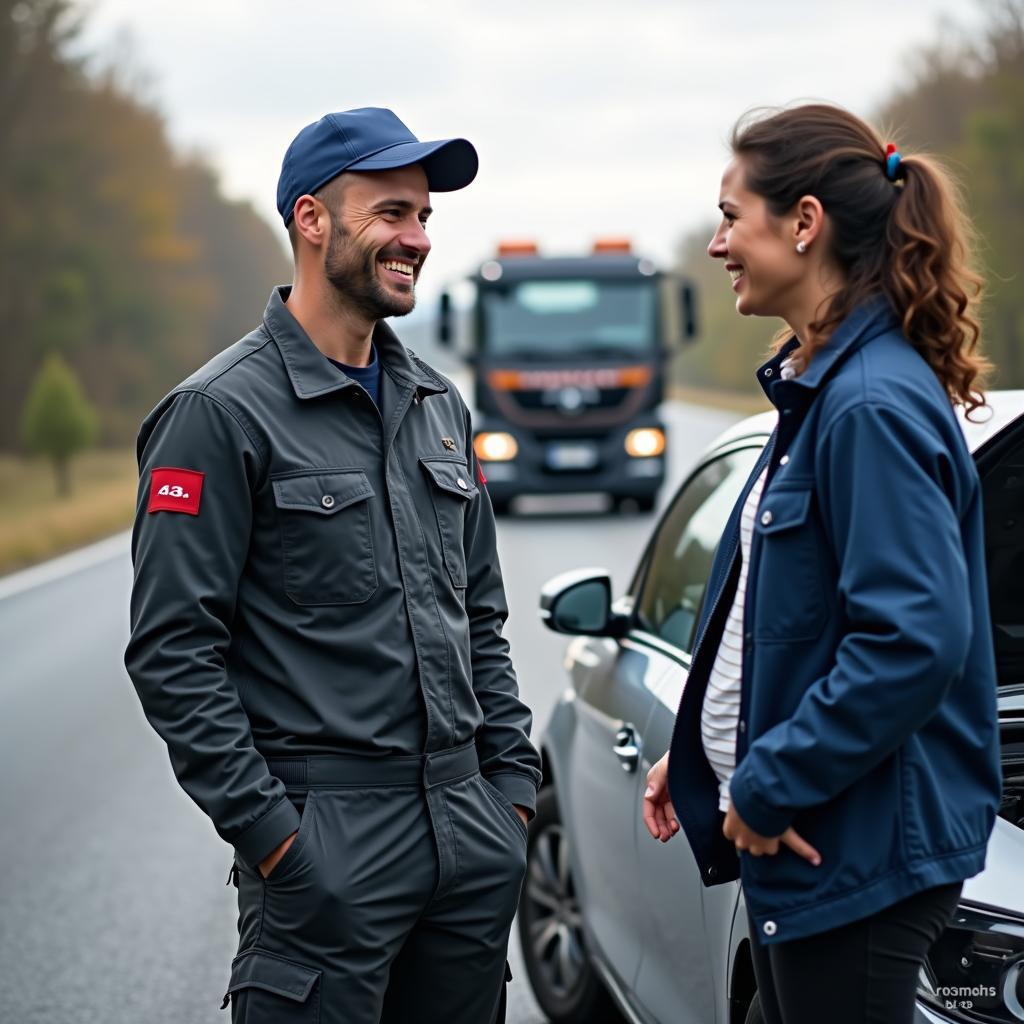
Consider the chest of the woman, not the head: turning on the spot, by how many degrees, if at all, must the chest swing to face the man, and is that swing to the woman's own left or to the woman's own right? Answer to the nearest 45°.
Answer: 0° — they already face them

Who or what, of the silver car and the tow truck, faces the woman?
the tow truck

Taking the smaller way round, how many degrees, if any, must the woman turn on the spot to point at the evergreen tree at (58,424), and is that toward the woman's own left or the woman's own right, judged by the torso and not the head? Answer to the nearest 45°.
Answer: approximately 45° to the woman's own right

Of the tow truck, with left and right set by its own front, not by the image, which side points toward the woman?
front

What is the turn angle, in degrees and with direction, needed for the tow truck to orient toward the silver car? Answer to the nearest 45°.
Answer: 0° — it already faces it

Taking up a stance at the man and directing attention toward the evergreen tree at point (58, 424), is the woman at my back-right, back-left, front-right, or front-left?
back-right

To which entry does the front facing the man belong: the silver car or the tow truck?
the tow truck

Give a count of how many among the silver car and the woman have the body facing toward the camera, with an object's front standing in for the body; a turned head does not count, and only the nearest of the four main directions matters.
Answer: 0

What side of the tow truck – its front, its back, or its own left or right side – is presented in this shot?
front

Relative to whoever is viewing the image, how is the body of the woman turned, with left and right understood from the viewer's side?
facing to the left of the viewer

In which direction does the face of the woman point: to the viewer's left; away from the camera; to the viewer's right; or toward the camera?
to the viewer's left

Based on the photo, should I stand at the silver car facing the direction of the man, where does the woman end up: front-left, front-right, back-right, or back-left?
front-left

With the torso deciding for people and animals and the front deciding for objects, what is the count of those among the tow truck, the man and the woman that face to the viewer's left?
1

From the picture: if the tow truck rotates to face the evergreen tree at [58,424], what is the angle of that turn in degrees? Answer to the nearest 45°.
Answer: approximately 135° to its right

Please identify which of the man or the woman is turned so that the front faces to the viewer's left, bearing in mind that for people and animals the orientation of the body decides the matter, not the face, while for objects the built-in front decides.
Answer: the woman
